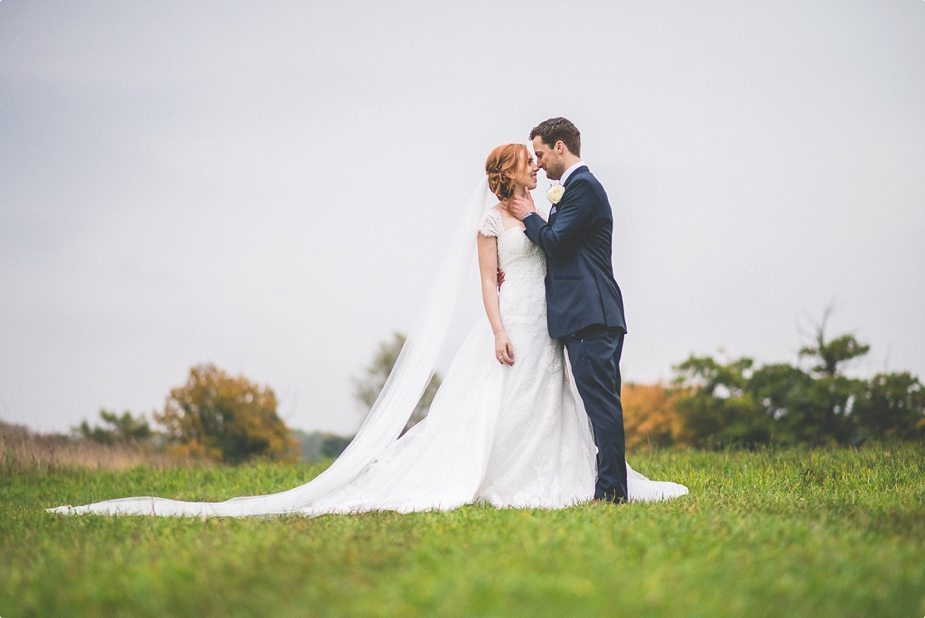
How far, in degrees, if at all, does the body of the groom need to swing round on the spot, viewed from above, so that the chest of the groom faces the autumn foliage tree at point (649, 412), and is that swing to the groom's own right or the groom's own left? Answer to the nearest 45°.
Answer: approximately 90° to the groom's own right

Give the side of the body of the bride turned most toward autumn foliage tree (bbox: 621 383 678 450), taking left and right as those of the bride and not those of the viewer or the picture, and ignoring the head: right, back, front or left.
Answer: left

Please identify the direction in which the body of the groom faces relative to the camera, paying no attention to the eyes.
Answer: to the viewer's left

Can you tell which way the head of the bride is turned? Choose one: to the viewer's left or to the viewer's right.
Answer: to the viewer's right

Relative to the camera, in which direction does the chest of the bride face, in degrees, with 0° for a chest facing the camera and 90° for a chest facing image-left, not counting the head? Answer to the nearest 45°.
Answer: approximately 270°

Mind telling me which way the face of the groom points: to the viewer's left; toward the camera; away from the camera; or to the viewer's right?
to the viewer's left

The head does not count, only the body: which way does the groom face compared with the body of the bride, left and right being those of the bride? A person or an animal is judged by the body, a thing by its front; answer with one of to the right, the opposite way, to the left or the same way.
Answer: the opposite way

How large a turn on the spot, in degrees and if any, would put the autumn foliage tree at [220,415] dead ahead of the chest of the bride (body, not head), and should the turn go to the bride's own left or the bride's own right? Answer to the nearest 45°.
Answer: approximately 90° to the bride's own left
